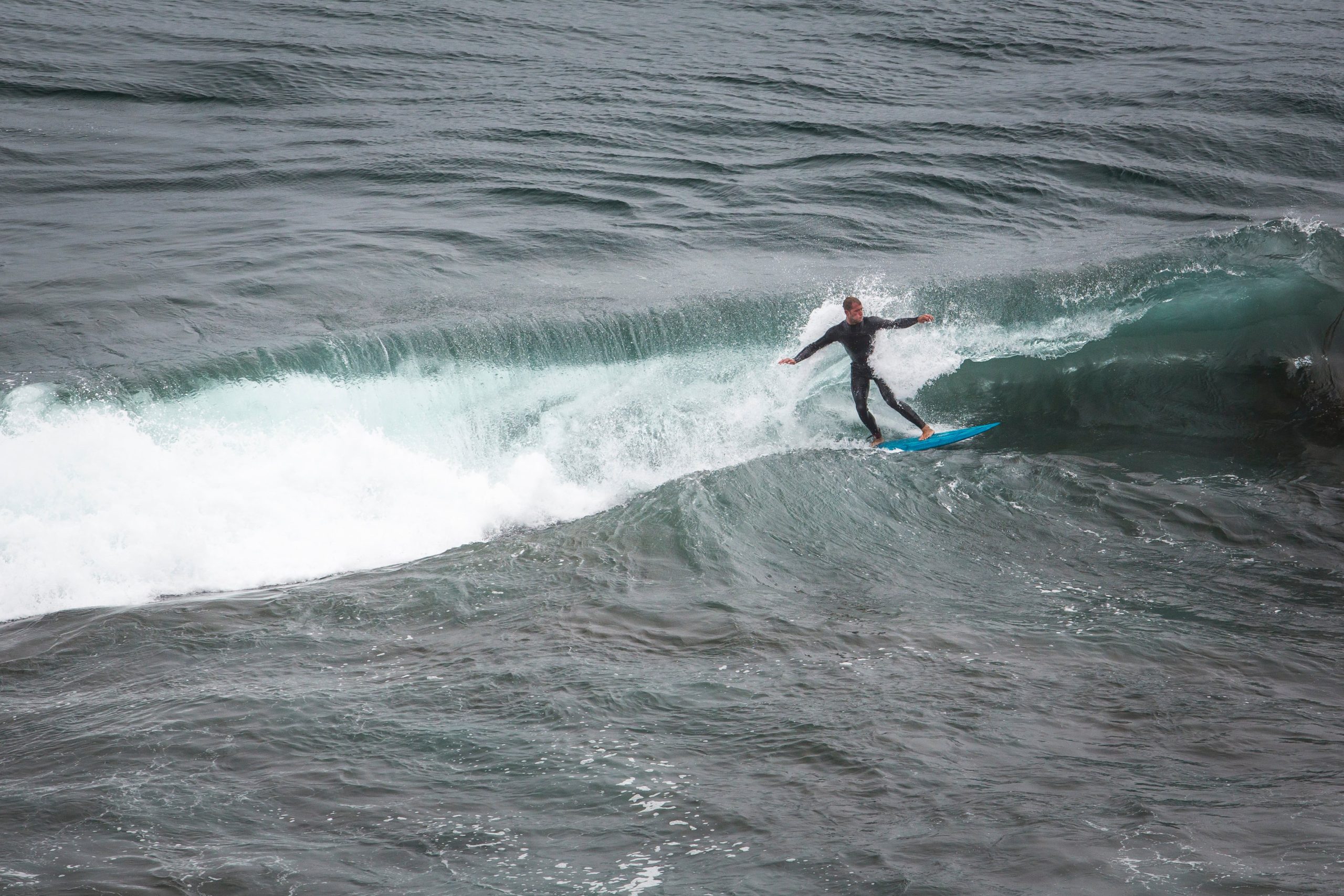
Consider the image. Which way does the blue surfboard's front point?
to the viewer's right
